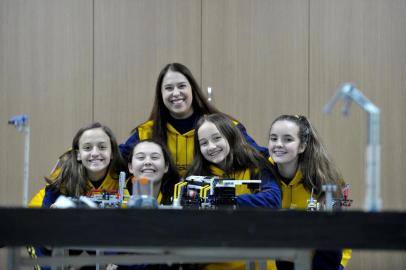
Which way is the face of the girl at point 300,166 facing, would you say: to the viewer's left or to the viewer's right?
to the viewer's left

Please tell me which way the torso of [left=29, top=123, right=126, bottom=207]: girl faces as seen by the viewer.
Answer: toward the camera

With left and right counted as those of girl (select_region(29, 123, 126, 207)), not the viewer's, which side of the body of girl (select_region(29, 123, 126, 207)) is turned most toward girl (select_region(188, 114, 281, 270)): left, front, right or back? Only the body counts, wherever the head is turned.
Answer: left

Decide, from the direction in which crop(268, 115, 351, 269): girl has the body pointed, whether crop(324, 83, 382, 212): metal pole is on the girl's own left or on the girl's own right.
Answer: on the girl's own left

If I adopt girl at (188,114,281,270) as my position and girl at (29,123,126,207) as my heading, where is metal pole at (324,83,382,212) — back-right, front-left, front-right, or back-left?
back-left

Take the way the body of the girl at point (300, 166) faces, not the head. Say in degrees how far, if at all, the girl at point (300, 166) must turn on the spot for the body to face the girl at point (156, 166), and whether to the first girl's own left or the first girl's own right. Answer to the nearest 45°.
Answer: approximately 45° to the first girl's own right

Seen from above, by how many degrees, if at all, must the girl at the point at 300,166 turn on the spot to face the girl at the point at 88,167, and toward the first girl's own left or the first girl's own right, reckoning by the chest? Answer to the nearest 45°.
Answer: approximately 45° to the first girl's own right

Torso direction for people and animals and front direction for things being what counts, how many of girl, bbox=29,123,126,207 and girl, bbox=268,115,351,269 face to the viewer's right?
0

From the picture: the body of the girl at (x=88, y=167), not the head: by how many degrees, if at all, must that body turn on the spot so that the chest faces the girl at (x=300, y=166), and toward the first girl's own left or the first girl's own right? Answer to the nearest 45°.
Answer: approximately 90° to the first girl's own left
